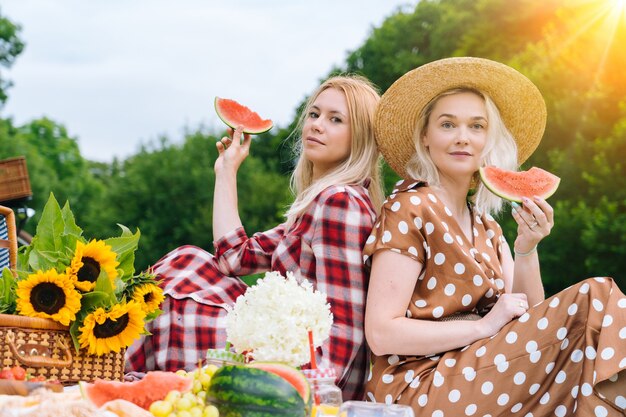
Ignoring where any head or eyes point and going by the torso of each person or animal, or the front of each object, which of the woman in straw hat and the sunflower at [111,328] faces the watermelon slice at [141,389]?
the sunflower

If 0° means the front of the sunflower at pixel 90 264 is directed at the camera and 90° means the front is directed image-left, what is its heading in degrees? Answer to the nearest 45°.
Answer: approximately 45°

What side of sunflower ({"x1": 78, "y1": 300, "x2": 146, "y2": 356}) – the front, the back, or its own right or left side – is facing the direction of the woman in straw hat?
left

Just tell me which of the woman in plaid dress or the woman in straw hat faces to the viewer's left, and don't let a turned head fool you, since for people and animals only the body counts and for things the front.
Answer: the woman in plaid dress

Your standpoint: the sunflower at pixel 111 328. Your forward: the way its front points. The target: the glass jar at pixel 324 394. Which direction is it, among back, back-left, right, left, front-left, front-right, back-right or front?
front-left

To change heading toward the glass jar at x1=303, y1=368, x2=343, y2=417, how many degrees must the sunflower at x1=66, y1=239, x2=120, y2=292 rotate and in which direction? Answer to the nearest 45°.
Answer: approximately 90° to its left

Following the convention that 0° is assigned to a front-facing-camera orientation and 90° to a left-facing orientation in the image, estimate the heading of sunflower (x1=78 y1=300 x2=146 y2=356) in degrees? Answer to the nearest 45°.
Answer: approximately 0°

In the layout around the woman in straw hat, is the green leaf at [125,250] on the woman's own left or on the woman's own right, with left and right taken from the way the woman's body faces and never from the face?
on the woman's own right

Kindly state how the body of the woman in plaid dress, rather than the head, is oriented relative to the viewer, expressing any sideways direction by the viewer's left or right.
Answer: facing to the left of the viewer

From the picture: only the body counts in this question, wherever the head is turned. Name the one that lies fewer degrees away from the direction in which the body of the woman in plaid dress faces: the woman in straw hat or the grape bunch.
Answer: the grape bunch

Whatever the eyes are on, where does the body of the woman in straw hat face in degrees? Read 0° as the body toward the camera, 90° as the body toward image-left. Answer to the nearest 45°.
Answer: approximately 315°
